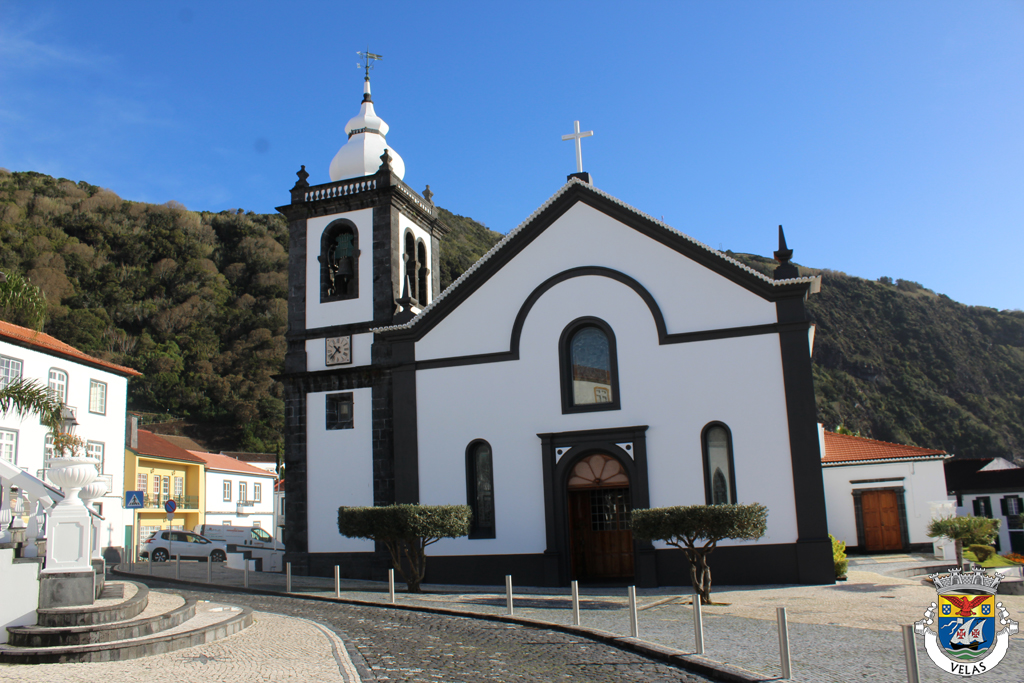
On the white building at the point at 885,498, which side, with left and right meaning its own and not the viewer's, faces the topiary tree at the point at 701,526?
front

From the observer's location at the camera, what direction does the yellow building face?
facing the viewer and to the right of the viewer

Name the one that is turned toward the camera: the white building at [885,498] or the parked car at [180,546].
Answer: the white building

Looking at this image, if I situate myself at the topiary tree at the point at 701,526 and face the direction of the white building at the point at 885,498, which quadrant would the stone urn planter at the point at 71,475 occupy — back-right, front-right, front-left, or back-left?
back-left

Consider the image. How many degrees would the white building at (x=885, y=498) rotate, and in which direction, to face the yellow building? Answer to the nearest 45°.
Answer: approximately 90° to its right

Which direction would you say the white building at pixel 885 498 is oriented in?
toward the camera

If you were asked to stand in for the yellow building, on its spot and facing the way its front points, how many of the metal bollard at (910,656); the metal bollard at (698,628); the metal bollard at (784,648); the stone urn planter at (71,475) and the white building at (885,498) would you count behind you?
0

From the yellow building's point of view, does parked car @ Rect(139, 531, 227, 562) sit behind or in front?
in front

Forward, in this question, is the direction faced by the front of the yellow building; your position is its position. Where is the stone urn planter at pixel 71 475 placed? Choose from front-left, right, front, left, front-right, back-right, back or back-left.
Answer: front-right

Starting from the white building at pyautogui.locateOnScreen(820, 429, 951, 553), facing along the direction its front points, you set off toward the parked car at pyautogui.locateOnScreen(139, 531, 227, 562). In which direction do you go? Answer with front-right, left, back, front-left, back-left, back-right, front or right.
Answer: right

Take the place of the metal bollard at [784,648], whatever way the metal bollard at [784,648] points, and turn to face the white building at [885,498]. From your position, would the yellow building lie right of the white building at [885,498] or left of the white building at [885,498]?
left

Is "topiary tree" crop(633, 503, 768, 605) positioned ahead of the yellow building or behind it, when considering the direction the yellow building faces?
ahead

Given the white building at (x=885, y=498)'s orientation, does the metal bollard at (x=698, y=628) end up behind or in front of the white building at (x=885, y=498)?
in front

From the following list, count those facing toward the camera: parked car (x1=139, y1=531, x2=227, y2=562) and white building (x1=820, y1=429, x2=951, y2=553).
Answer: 1

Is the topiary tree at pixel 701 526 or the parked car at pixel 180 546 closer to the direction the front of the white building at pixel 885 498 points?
the topiary tree
